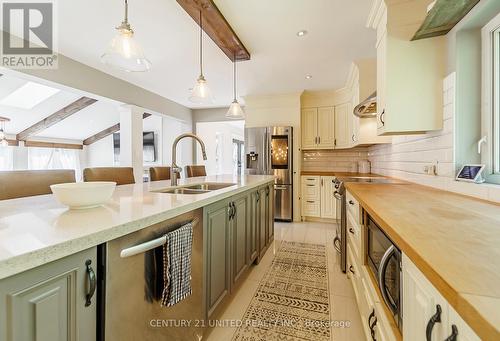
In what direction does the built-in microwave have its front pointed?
to the viewer's left

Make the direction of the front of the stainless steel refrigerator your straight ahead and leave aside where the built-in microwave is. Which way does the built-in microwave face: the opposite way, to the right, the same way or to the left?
to the right

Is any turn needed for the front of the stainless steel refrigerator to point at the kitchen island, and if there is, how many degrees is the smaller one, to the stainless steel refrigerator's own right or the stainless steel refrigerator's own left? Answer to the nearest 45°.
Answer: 0° — it already faces it

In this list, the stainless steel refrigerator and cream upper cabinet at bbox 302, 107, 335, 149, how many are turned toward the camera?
2

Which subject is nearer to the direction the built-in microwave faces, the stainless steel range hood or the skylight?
the skylight

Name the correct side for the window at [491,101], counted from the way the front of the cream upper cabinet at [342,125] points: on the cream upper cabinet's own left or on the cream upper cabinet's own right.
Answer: on the cream upper cabinet's own left

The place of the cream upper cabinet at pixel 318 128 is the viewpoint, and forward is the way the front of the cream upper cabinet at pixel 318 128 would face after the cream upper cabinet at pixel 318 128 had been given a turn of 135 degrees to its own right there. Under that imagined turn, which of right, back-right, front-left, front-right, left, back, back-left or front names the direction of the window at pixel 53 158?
front-left

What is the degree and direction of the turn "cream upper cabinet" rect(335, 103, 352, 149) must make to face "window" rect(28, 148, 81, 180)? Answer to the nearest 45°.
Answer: approximately 45° to its right

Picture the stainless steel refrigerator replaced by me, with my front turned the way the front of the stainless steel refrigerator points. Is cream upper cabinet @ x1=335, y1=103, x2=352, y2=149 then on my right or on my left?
on my left

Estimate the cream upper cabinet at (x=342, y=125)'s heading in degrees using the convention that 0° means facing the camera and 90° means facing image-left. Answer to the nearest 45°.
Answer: approximately 45°

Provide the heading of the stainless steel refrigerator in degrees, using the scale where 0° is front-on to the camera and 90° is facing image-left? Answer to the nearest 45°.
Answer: approximately 0°

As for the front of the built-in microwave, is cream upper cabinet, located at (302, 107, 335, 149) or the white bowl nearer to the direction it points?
the white bowl
